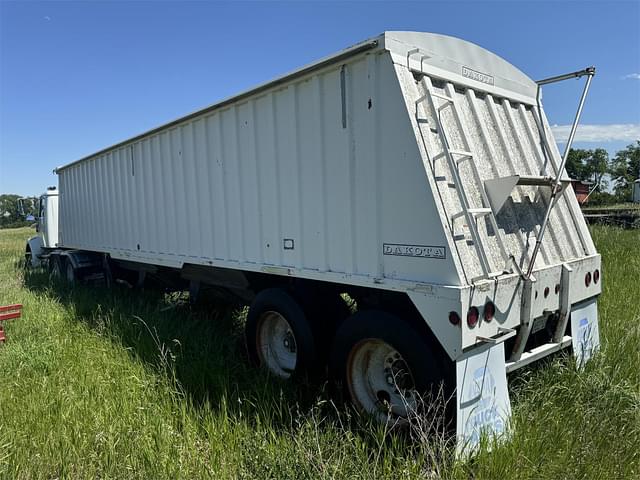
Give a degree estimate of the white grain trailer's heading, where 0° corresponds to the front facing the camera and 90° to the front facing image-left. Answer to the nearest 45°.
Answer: approximately 135°
